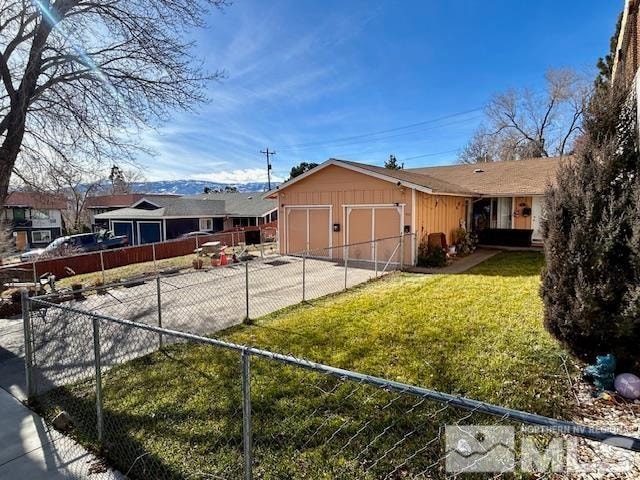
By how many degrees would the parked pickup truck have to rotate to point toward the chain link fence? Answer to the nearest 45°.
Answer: approximately 45° to its left

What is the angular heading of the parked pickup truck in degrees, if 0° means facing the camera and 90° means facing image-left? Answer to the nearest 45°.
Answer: approximately 45°

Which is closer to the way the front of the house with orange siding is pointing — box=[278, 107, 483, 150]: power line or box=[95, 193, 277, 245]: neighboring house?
the neighboring house

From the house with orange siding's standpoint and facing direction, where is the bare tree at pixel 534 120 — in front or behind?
behind

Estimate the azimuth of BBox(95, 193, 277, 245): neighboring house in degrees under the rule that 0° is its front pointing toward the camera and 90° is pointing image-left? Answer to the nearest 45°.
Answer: approximately 45°
